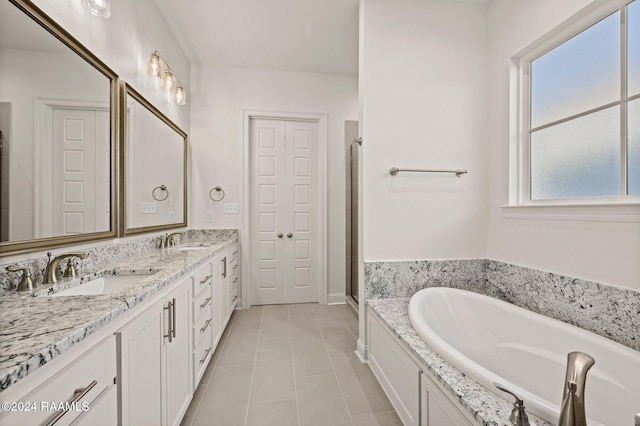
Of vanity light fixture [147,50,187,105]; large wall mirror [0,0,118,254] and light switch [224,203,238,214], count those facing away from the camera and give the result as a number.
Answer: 0

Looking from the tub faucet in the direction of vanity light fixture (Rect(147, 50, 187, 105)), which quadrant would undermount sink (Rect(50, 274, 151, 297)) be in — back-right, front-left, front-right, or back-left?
front-left

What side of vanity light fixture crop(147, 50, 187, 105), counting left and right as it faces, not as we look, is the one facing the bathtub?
front

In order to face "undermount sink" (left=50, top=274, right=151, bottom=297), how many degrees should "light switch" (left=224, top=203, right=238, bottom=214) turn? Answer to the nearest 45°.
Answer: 0° — it already faces it

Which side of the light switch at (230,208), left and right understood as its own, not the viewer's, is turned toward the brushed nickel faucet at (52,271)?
front

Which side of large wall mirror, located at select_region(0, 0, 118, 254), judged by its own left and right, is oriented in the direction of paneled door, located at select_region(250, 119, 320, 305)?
left

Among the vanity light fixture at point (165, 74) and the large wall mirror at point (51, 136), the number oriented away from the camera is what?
0

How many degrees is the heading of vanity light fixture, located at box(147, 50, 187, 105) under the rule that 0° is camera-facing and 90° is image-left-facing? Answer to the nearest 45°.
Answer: approximately 315°

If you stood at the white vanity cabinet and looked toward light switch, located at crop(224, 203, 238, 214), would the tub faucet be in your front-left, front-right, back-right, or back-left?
back-right

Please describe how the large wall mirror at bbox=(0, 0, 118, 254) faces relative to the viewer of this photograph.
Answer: facing the viewer and to the right of the viewer

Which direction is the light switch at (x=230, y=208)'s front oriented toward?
toward the camera
